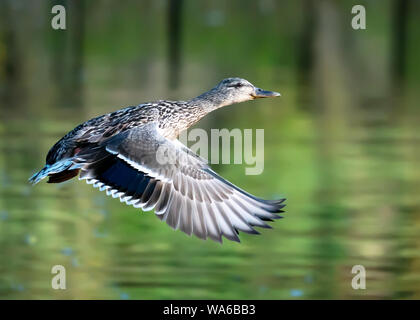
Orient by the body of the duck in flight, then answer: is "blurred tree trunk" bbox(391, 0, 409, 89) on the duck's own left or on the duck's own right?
on the duck's own left

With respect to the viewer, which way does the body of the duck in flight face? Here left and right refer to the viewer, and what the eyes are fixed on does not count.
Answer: facing to the right of the viewer
